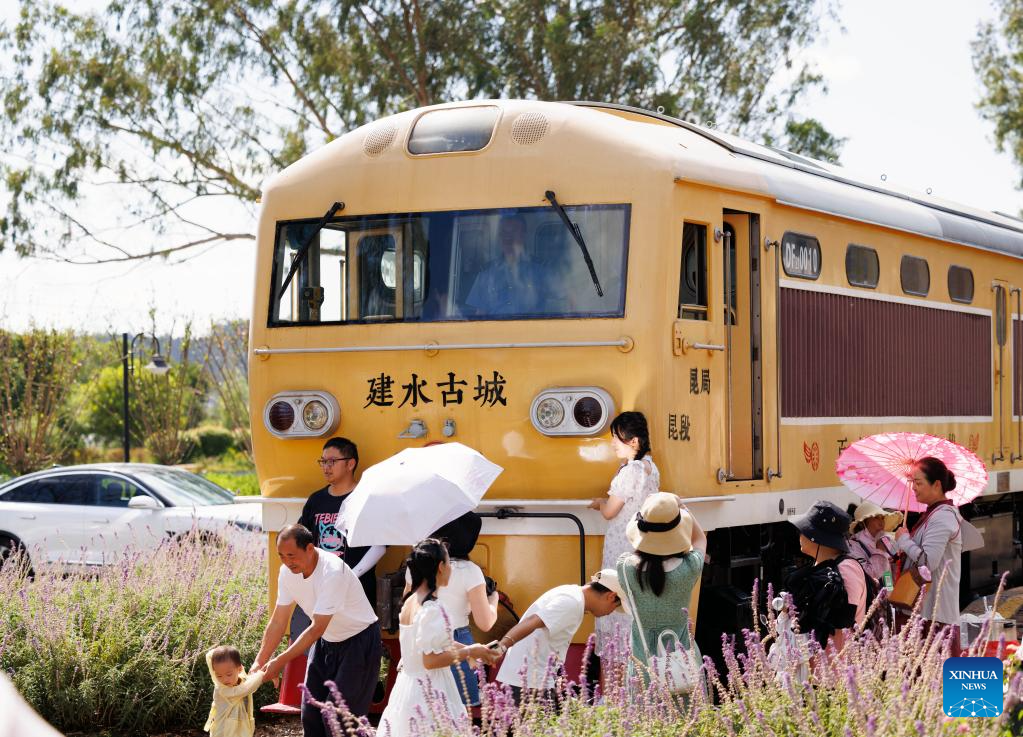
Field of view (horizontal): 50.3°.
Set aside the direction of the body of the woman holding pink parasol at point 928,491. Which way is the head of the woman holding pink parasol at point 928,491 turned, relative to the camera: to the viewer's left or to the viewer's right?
to the viewer's left

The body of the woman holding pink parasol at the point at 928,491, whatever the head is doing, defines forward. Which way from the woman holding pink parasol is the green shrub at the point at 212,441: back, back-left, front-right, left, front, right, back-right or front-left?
front-right

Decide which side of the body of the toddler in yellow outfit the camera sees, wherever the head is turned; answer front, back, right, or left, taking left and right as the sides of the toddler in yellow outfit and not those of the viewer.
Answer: front

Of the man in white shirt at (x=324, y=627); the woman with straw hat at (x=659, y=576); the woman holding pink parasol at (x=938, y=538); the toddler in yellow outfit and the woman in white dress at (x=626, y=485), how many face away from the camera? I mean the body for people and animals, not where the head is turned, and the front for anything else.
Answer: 1

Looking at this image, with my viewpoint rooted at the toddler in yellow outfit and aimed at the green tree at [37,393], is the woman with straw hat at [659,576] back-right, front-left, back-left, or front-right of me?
back-right

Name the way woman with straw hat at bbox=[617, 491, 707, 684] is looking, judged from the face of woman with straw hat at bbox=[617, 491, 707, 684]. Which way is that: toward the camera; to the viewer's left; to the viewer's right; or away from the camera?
away from the camera

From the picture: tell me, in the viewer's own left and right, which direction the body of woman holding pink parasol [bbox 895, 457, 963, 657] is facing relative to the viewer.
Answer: facing to the left of the viewer

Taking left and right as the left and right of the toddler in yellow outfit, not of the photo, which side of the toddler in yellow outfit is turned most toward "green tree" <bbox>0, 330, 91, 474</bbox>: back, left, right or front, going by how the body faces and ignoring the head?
back

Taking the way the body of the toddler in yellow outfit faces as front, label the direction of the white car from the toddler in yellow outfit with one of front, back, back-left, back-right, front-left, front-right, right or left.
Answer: back

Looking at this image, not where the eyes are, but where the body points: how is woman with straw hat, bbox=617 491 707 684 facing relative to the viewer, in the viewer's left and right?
facing away from the viewer

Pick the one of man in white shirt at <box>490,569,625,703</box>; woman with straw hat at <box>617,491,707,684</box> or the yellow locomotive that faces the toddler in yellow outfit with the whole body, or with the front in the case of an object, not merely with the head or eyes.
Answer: the yellow locomotive

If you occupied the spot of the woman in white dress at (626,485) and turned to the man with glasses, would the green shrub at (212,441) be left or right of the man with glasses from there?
right

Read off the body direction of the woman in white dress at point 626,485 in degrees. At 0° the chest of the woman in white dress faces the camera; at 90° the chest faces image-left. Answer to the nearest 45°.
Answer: approximately 90°
